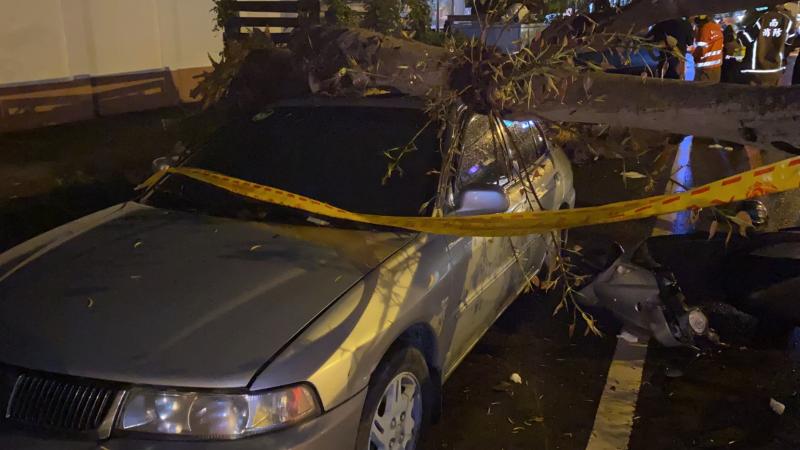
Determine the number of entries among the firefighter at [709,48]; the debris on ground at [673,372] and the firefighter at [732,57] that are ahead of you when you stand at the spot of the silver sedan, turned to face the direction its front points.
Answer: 0

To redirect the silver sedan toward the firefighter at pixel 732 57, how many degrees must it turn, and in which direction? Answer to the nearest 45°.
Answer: approximately 180°

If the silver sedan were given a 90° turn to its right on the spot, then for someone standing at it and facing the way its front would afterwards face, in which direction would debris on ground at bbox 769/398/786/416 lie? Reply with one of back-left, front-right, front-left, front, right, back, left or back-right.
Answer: back-right

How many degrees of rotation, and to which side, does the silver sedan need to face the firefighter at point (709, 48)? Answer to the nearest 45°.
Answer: approximately 180°

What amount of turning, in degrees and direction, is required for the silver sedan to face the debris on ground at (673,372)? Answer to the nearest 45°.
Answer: approximately 135° to its left

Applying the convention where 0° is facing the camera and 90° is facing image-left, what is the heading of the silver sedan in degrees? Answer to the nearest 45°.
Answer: approximately 45°

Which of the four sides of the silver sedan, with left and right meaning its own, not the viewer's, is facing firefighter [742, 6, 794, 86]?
back
